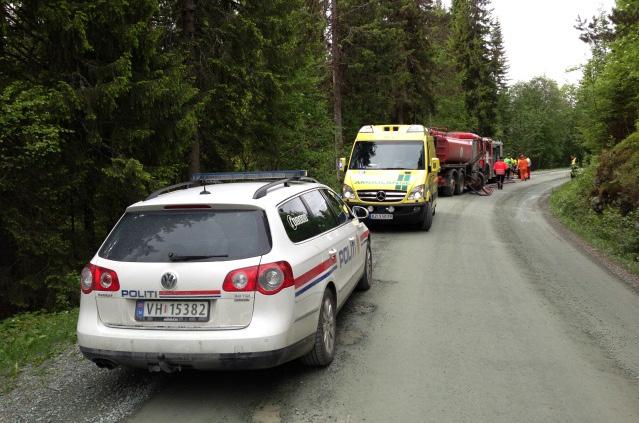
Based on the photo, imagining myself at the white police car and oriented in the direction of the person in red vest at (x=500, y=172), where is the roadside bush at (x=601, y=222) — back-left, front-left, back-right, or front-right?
front-right

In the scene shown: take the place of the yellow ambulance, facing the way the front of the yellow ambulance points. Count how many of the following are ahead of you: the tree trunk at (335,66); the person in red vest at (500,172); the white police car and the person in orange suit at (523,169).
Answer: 1

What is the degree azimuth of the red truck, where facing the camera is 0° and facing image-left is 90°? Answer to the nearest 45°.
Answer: approximately 225°

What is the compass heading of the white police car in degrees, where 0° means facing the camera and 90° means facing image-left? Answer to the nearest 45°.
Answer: approximately 225°

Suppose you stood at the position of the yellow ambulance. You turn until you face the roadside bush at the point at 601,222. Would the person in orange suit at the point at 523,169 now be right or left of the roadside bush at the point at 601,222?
left

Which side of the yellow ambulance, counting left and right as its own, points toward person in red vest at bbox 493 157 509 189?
back

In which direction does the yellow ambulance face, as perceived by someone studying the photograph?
facing the viewer

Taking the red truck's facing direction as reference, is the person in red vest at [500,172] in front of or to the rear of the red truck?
in front

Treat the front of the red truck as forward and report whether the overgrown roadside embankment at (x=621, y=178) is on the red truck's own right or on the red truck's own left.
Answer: on the red truck's own right

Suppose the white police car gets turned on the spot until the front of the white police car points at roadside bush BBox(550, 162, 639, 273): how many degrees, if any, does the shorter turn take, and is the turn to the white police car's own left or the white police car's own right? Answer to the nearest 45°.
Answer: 0° — it already faces it

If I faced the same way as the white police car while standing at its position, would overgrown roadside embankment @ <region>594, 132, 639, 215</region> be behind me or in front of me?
in front
